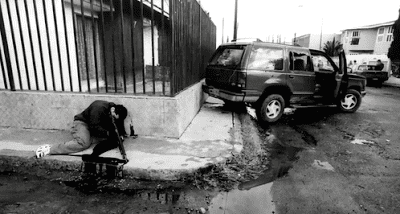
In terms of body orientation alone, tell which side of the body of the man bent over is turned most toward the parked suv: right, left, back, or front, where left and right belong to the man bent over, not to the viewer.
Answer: front

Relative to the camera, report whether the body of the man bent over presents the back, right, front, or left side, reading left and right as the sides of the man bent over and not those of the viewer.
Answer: right

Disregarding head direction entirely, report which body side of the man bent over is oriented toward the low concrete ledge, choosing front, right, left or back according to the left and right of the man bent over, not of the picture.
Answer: left

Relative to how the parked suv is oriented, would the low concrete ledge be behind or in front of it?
behind

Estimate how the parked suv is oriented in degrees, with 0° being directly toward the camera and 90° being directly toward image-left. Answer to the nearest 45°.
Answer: approximately 225°

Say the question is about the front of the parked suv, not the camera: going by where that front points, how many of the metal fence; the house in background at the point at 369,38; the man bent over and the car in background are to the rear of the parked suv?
2

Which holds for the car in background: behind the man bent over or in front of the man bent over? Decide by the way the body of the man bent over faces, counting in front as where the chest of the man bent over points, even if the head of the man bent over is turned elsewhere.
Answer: in front

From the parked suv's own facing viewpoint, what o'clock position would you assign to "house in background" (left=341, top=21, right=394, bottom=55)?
The house in background is roughly at 11 o'clock from the parked suv.

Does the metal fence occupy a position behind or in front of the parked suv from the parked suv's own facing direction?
behind

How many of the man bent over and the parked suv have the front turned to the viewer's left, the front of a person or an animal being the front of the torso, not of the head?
0

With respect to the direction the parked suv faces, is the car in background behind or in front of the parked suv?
in front
